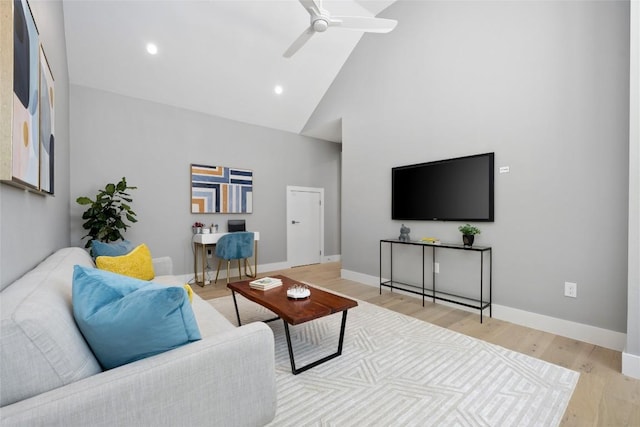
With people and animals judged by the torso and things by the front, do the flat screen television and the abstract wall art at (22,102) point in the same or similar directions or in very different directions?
very different directions

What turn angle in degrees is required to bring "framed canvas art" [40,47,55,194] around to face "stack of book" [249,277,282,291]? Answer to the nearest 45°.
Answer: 0° — it already faces it

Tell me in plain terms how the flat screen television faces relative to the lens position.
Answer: facing the viewer and to the left of the viewer

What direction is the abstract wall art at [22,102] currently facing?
to the viewer's right

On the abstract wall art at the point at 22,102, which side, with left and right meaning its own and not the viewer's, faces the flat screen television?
front

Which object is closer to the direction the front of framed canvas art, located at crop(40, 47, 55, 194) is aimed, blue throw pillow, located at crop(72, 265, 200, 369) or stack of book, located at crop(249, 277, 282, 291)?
the stack of book

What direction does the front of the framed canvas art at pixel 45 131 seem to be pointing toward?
to the viewer's right

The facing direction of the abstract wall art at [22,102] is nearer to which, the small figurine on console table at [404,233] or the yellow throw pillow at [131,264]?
the small figurine on console table

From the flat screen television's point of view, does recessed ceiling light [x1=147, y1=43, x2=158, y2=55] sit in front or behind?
in front

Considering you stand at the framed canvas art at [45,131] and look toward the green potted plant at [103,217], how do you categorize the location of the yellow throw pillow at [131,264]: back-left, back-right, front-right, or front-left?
front-right

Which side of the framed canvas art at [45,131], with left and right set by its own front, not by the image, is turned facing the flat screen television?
front

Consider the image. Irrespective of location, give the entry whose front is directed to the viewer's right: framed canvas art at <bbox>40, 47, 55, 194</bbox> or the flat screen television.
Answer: the framed canvas art
